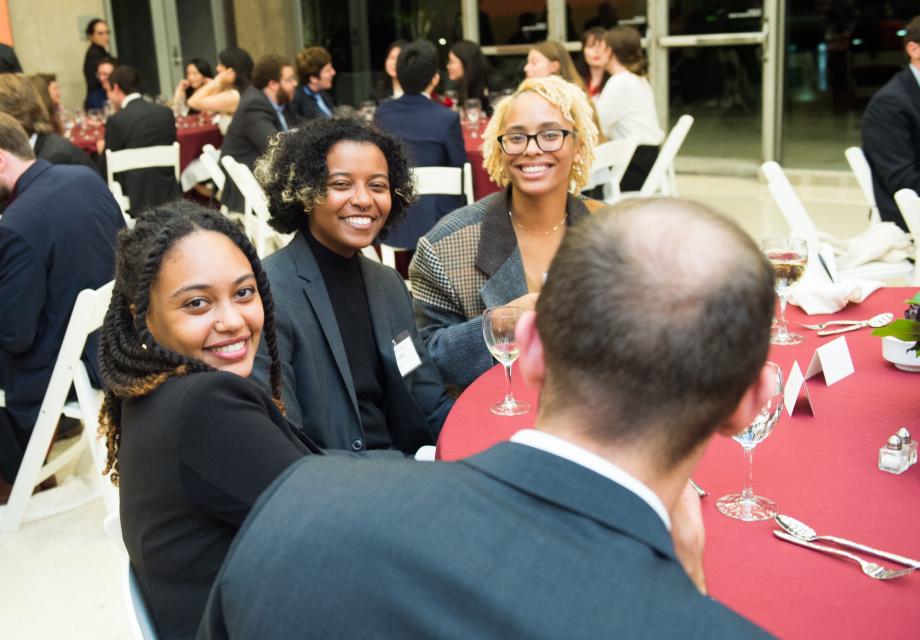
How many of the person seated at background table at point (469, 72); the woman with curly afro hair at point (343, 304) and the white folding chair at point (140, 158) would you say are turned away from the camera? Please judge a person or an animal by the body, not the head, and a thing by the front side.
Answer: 1

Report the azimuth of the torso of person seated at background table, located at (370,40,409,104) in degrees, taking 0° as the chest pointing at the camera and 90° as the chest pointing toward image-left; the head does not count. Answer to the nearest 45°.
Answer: approximately 315°

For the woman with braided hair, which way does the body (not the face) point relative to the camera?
to the viewer's right

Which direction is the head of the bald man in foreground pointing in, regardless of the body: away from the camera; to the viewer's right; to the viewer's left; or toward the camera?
away from the camera

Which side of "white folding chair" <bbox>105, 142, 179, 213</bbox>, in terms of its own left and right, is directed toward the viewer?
back

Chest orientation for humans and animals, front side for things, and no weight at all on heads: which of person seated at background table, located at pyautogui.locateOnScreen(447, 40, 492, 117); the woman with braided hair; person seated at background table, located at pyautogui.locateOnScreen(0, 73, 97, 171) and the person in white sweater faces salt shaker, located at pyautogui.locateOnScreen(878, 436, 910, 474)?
the woman with braided hair

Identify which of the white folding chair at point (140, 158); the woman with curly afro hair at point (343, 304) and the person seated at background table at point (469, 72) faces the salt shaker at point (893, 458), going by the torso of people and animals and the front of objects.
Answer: the woman with curly afro hair

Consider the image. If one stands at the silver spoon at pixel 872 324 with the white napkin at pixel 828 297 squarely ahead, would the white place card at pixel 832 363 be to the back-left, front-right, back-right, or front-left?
back-left
